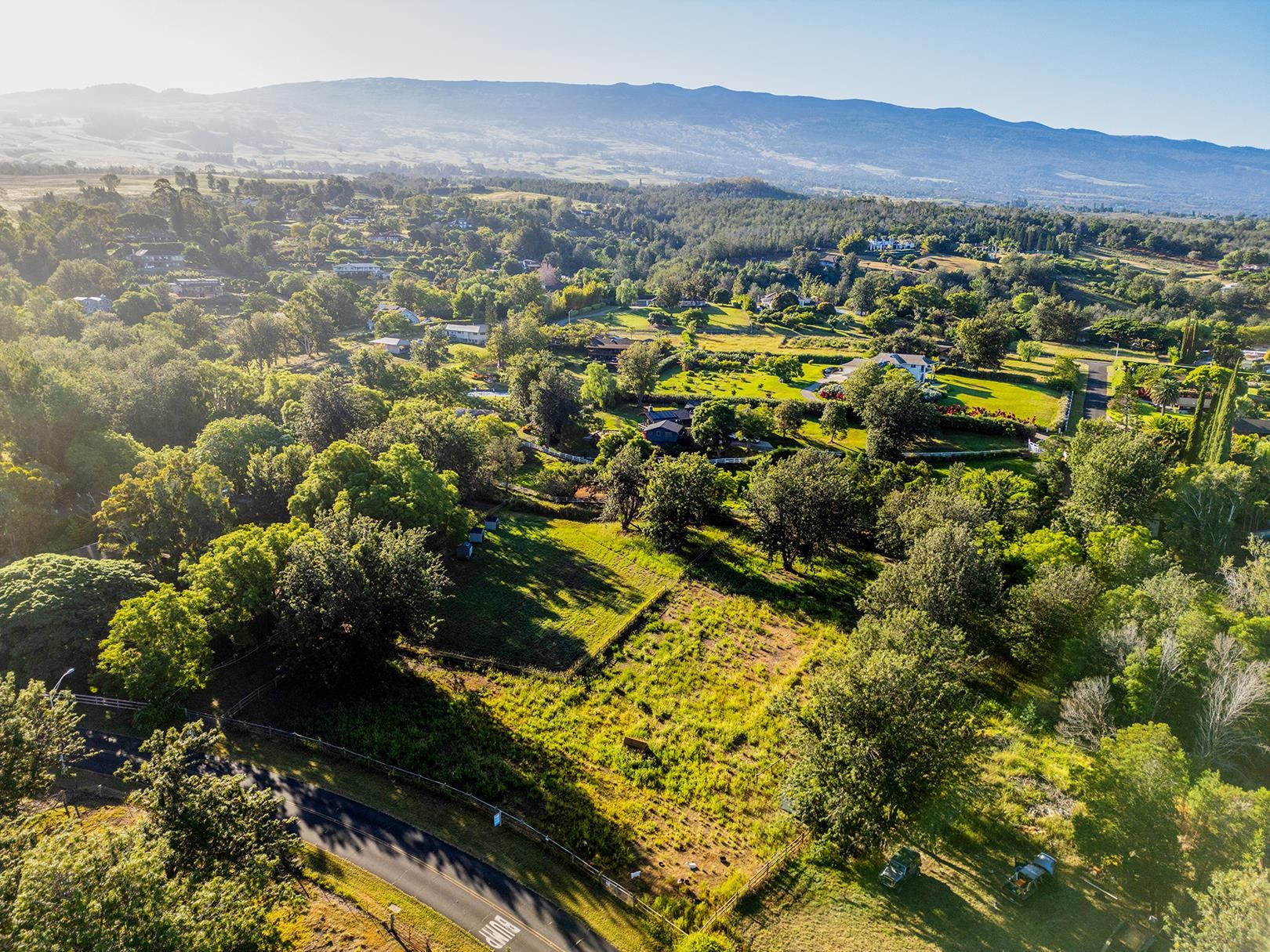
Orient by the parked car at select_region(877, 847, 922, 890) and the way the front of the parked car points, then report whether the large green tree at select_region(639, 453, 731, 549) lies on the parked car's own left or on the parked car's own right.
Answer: on the parked car's own right

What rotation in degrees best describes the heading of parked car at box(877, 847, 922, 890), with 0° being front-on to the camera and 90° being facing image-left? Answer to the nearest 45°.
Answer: approximately 45°
